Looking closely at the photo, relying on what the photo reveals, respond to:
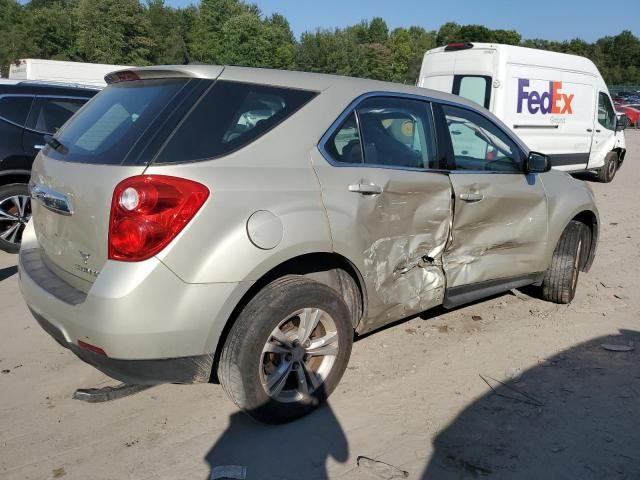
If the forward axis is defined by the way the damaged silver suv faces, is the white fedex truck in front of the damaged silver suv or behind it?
in front

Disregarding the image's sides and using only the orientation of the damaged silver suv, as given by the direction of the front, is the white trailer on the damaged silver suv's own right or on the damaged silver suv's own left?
on the damaged silver suv's own left

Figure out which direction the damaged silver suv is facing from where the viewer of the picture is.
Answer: facing away from the viewer and to the right of the viewer

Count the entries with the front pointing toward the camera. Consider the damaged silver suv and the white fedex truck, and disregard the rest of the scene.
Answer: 0

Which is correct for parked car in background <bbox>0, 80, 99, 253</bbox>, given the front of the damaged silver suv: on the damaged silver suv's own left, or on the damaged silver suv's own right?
on the damaged silver suv's own left

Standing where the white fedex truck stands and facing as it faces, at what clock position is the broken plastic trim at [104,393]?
The broken plastic trim is roughly at 5 o'clock from the white fedex truck.

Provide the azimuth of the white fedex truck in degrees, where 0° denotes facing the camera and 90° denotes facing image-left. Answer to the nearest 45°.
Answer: approximately 225°

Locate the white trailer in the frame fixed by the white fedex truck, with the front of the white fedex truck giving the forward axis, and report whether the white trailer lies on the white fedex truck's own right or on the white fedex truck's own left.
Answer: on the white fedex truck's own left

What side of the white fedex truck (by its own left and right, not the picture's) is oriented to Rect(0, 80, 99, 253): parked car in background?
back
